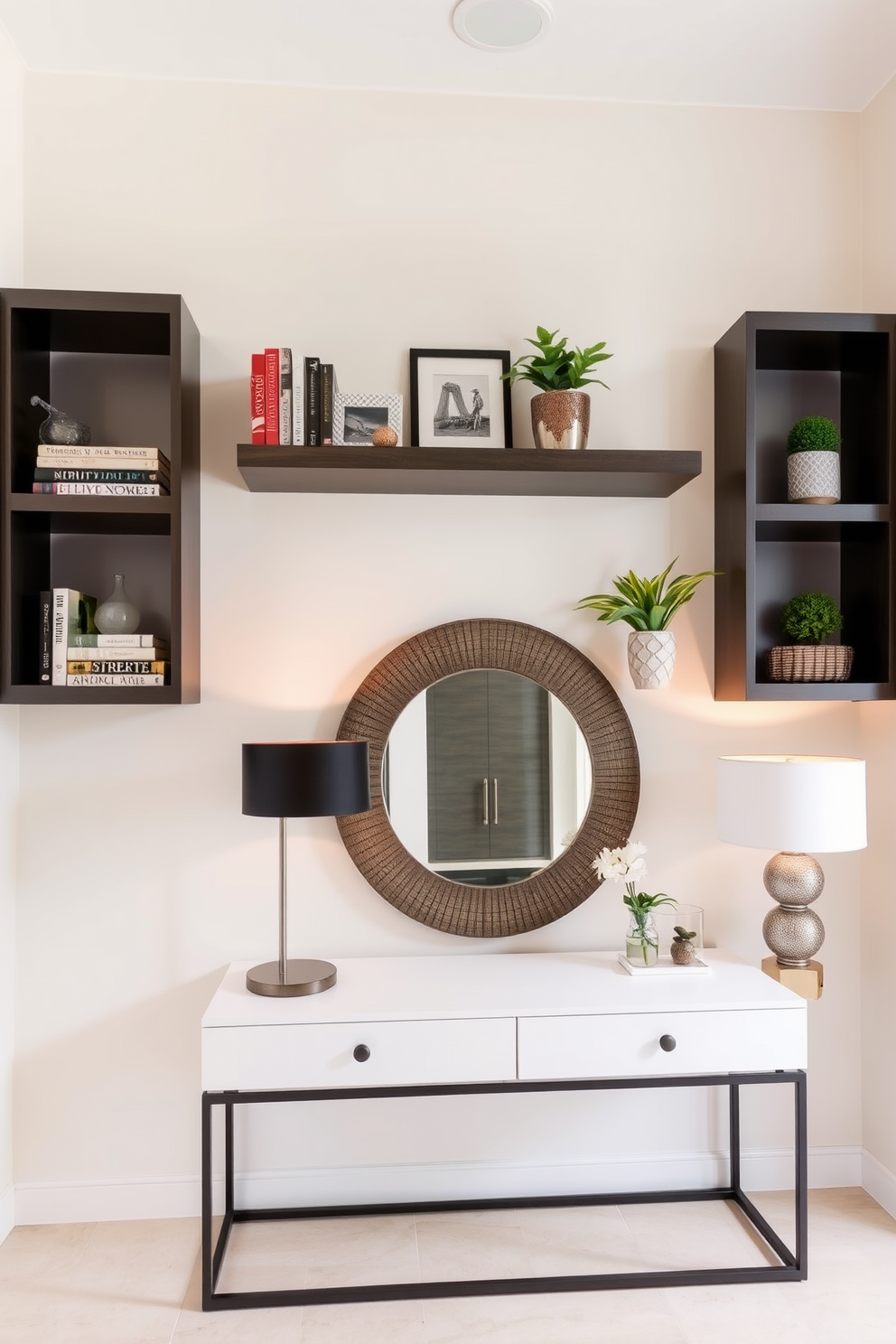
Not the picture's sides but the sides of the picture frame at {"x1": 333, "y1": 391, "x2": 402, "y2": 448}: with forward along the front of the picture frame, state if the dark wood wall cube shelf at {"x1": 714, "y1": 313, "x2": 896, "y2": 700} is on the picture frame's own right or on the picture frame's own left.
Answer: on the picture frame's own left

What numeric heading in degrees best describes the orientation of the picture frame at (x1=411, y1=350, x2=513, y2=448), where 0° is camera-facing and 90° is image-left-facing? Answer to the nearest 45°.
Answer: approximately 0°

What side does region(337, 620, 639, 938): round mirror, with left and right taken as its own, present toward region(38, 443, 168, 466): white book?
right

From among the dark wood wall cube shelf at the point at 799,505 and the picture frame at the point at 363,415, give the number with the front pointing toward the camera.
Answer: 2

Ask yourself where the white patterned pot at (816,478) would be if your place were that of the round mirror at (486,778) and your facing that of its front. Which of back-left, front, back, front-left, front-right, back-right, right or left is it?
left

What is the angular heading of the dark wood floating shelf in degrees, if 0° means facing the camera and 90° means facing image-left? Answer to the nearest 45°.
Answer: approximately 0°

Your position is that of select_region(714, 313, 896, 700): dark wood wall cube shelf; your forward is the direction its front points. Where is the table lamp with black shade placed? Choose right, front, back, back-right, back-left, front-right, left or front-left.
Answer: front-right
